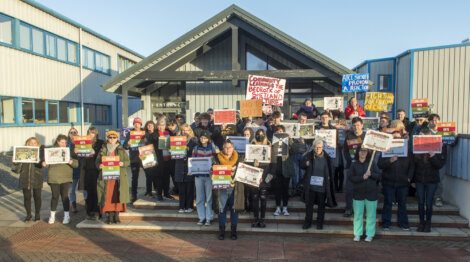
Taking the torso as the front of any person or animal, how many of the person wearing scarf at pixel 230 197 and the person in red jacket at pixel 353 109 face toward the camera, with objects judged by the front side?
2

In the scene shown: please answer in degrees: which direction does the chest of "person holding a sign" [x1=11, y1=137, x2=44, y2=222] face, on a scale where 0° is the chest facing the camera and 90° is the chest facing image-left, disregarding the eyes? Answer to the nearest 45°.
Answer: approximately 0°

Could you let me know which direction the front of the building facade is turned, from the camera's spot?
facing the viewer and to the right of the viewer

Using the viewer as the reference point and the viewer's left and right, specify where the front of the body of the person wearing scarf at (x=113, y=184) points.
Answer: facing the viewer

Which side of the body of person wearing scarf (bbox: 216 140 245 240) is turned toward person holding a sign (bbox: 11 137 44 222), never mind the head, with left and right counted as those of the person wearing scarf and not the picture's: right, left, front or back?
right

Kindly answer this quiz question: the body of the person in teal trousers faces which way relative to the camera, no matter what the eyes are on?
toward the camera

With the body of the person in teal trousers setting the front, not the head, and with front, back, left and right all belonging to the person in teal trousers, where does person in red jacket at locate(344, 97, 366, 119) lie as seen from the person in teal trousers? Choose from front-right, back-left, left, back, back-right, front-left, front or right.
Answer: back
